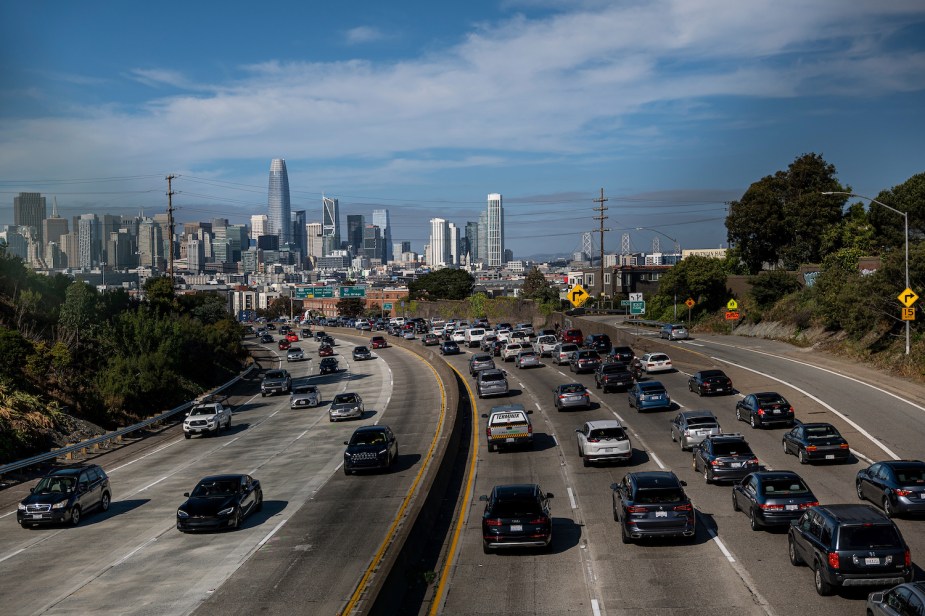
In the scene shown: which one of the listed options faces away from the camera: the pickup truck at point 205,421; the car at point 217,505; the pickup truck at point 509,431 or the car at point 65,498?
the pickup truck at point 509,431

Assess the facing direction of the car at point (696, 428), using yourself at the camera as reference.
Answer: facing away from the viewer and to the left of the viewer

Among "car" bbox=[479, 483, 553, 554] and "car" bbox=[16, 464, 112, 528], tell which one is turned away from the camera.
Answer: "car" bbox=[479, 483, 553, 554]

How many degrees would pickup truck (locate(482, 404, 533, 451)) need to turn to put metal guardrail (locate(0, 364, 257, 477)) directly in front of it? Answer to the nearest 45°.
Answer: approximately 90° to its left

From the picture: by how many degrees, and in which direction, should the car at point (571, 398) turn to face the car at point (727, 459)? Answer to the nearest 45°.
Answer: approximately 180°

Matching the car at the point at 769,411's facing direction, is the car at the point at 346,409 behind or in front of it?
in front

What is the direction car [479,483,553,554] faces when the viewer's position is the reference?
facing away from the viewer

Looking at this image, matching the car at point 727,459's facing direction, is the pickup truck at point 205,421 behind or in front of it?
in front

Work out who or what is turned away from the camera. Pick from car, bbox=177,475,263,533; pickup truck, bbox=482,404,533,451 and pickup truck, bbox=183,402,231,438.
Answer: pickup truck, bbox=482,404,533,451

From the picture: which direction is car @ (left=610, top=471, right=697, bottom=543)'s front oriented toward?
away from the camera

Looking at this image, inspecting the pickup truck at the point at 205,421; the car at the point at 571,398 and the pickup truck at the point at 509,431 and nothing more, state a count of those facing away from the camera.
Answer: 2

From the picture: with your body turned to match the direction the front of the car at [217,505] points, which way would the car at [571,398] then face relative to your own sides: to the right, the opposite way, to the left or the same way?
the opposite way

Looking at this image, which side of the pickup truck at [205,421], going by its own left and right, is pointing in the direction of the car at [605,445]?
left

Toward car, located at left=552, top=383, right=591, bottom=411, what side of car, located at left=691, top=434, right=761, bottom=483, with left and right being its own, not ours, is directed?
front

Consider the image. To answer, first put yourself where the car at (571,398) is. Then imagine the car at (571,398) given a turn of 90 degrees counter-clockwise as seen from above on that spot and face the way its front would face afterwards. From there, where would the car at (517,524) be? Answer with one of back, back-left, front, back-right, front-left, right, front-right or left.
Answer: left

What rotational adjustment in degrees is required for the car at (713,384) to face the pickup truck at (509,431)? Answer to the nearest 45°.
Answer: approximately 90° to its left

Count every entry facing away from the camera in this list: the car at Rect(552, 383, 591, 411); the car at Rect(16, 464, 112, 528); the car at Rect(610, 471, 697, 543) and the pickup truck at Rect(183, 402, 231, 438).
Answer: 2

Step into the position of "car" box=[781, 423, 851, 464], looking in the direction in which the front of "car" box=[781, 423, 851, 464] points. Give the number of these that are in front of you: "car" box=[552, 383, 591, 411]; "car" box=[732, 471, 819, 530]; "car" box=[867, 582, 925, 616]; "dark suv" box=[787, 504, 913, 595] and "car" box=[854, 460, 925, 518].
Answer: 1
